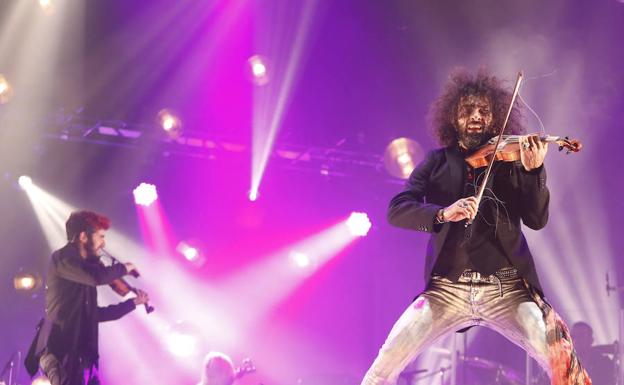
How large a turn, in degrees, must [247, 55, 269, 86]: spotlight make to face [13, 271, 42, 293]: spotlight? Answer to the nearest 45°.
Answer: approximately 135° to its right

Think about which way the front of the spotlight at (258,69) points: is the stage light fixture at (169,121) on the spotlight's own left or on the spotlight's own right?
on the spotlight's own right

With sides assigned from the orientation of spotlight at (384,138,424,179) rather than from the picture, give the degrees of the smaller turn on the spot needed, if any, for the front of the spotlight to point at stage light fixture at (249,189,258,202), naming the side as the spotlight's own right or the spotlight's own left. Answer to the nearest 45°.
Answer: approximately 90° to the spotlight's own right

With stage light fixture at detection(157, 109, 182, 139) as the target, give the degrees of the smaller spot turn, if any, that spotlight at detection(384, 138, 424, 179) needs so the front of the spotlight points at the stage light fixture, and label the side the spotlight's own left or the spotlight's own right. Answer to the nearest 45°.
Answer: approximately 90° to the spotlight's own right

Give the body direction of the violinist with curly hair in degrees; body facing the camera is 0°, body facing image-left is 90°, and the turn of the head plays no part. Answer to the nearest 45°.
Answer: approximately 0°

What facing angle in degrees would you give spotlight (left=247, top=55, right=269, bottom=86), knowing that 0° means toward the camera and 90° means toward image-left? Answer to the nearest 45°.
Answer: approximately 0°
